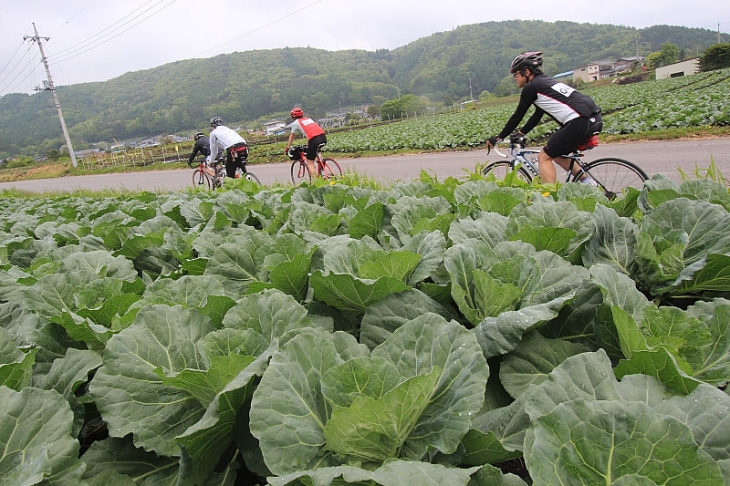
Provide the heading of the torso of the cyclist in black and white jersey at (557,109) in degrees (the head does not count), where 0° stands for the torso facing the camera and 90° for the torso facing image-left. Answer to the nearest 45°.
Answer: approximately 90°

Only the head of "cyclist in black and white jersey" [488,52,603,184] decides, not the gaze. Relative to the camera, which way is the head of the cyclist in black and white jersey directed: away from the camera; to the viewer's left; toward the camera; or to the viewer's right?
to the viewer's left
